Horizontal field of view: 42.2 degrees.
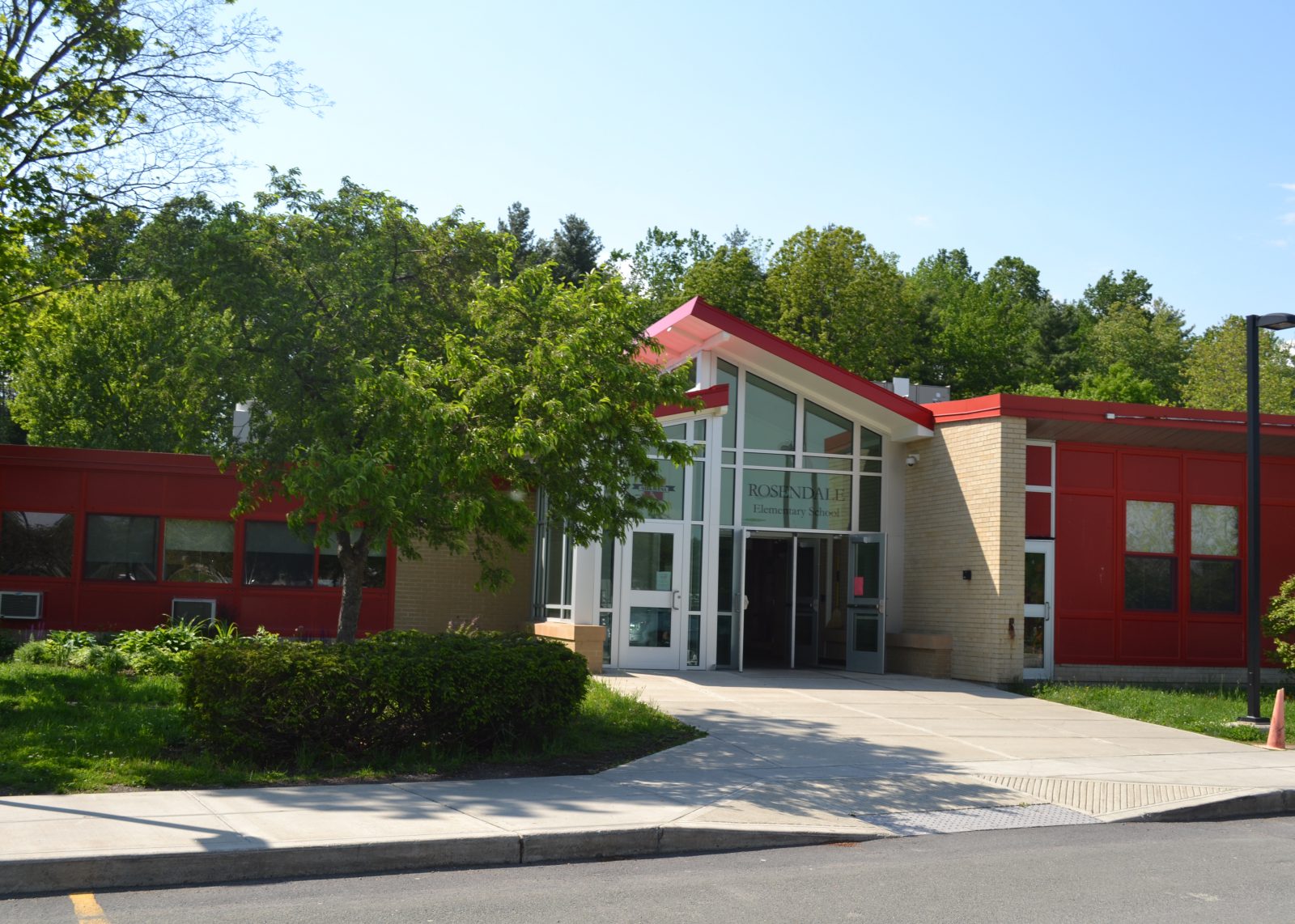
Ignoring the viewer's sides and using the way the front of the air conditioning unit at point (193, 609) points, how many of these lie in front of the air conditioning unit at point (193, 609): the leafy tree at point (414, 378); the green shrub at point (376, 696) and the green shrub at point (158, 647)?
3

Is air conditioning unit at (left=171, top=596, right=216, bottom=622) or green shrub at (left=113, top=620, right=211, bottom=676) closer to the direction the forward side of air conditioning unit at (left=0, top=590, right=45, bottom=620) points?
the green shrub

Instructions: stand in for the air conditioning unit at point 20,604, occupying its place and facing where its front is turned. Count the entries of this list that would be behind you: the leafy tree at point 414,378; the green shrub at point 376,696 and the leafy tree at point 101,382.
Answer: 1

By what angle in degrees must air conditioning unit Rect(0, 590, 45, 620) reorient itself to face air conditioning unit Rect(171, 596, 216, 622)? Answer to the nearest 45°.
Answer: approximately 90° to its left

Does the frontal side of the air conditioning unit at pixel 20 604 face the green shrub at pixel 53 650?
yes

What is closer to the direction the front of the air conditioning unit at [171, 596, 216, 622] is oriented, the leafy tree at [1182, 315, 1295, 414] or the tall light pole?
the tall light pole

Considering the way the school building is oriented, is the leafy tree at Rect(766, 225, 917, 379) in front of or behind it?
behind

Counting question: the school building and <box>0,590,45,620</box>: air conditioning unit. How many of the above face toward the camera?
2

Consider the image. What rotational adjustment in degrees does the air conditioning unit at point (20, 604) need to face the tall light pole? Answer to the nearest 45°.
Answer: approximately 45° to its left

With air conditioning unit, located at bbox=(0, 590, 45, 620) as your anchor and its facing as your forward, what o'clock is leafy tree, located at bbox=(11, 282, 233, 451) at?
The leafy tree is roughly at 6 o'clock from the air conditioning unit.

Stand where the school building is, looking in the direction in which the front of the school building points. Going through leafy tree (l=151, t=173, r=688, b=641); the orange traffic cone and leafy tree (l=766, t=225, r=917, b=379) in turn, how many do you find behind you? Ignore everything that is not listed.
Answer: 1
